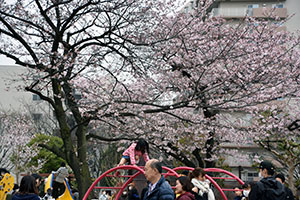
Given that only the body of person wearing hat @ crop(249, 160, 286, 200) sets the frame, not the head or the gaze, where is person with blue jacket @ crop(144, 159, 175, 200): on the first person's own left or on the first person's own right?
on the first person's own left

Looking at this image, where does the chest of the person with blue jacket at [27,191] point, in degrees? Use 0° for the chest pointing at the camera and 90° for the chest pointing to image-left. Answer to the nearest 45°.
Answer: approximately 180°

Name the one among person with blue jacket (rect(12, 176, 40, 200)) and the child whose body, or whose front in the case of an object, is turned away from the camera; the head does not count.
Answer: the person with blue jacket

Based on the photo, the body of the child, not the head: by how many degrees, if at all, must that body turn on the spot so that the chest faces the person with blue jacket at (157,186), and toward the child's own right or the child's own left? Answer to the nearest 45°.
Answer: approximately 45° to the child's own right

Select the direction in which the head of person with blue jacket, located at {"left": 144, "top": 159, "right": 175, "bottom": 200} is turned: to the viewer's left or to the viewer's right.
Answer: to the viewer's left

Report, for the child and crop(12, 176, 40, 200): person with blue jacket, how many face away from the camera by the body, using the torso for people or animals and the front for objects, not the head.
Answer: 1
